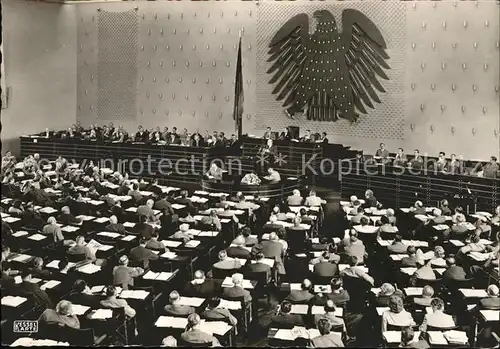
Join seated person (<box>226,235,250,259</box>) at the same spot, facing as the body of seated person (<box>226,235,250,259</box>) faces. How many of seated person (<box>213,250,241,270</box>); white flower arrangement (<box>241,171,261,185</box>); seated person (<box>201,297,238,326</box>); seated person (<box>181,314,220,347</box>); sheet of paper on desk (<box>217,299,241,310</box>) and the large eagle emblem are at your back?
4

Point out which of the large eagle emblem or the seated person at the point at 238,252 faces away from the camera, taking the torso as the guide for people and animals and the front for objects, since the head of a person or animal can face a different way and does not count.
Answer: the seated person

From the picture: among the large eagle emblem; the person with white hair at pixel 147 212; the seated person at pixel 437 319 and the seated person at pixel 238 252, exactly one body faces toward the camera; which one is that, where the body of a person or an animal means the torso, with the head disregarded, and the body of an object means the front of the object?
the large eagle emblem

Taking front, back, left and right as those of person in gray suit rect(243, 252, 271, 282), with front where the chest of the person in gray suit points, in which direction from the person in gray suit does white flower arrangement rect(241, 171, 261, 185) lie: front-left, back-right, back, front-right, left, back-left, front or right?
front

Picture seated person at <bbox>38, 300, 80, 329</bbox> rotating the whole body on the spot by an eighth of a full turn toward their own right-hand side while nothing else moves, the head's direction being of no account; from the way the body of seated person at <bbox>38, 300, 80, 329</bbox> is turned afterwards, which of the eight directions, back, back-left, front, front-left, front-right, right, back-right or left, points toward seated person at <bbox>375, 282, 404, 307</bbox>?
front

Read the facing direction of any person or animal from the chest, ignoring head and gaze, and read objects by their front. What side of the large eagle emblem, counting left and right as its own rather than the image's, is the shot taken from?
front

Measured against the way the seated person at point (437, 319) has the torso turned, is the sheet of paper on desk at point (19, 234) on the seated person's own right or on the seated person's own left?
on the seated person's own left

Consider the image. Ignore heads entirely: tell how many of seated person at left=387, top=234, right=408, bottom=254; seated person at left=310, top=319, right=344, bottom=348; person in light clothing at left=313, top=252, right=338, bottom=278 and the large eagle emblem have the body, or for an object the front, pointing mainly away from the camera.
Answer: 3

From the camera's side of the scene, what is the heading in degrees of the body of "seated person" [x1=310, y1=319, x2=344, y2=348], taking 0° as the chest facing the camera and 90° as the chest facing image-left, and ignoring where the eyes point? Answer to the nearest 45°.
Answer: approximately 180°

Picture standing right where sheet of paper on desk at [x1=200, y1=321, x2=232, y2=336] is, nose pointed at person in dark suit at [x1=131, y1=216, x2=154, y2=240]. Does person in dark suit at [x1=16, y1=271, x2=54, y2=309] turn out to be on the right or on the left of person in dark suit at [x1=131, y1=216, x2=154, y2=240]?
left

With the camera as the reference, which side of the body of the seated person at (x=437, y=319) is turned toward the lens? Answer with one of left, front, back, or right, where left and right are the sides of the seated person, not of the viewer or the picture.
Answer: back

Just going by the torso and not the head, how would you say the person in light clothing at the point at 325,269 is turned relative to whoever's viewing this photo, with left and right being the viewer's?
facing away from the viewer

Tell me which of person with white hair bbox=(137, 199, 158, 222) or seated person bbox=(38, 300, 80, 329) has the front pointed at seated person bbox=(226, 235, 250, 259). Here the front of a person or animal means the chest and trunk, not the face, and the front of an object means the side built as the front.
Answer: seated person bbox=(38, 300, 80, 329)

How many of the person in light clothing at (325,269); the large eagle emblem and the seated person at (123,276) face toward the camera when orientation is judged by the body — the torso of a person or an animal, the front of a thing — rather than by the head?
1

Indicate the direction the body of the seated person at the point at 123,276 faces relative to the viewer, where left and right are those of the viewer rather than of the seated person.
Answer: facing away from the viewer and to the right of the viewer

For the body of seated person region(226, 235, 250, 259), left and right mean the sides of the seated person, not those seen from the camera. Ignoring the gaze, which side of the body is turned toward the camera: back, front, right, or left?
back

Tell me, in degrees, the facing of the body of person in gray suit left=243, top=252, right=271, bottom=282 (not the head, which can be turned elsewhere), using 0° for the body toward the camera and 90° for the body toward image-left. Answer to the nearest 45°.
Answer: approximately 180°

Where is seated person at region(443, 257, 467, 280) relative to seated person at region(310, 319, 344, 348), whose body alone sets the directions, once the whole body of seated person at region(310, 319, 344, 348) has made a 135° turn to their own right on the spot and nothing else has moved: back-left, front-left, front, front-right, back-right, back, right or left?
left

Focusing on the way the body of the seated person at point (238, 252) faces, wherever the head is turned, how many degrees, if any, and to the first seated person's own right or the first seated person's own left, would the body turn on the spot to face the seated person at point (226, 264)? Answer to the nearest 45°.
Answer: approximately 180°
